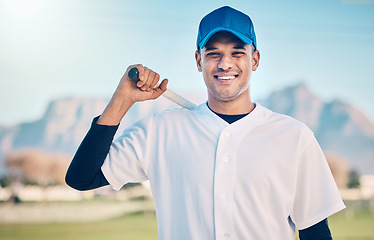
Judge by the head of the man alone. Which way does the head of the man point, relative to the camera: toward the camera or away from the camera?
toward the camera

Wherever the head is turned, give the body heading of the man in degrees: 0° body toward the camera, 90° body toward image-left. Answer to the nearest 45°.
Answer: approximately 0°
